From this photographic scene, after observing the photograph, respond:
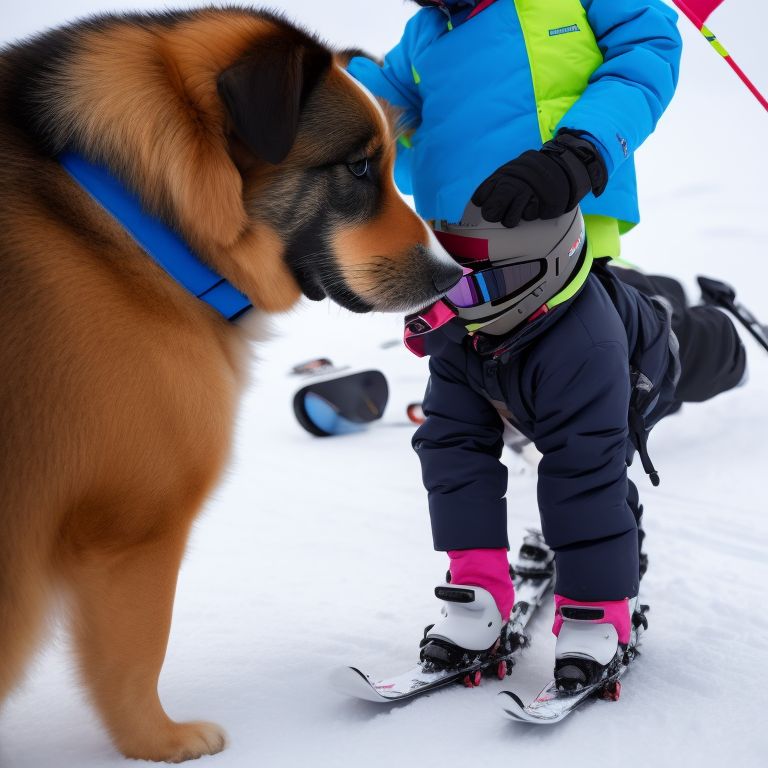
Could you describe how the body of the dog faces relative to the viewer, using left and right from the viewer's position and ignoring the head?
facing to the right of the viewer

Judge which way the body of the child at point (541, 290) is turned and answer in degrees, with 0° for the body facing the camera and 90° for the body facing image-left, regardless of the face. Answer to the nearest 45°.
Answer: approximately 45°

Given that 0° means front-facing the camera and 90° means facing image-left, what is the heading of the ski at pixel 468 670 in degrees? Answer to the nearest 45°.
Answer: approximately 45°

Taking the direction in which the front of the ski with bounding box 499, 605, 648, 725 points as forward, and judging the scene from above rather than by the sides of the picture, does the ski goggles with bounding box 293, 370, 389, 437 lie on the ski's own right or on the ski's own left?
on the ski's own right

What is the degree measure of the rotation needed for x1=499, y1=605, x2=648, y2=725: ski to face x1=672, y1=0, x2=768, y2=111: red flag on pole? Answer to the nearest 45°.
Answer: approximately 135° to its right

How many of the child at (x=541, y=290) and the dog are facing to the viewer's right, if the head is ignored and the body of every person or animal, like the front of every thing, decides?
1

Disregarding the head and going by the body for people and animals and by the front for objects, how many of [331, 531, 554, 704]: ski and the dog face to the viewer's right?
1
